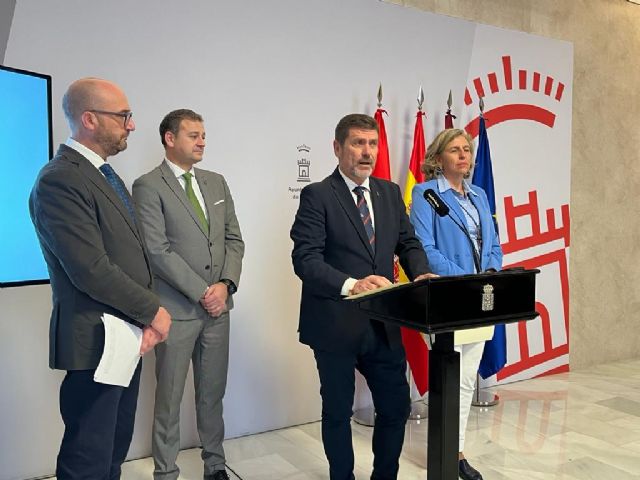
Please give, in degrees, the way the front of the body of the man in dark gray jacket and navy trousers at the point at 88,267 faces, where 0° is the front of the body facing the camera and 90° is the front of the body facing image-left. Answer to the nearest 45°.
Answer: approximately 270°

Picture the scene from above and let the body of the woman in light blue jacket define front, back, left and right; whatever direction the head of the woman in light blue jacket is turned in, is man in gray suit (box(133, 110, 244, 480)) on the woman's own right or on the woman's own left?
on the woman's own right

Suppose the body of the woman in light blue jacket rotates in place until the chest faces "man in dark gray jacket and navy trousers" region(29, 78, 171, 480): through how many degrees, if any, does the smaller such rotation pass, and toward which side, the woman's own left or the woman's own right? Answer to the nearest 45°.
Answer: approximately 90° to the woman's own right

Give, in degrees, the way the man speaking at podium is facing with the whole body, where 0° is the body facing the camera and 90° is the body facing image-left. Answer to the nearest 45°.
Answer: approximately 315°

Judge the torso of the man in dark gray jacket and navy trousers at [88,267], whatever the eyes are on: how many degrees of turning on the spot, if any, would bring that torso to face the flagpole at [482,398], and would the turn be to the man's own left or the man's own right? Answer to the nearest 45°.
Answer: approximately 45° to the man's own left

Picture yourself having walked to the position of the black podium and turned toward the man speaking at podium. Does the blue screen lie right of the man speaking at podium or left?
left

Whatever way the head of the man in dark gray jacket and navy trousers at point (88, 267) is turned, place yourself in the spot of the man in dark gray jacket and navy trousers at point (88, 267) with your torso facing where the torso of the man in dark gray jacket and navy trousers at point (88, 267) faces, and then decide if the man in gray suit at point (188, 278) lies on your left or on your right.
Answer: on your left

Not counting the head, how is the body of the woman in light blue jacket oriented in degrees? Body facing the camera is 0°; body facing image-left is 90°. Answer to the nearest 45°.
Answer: approximately 315°

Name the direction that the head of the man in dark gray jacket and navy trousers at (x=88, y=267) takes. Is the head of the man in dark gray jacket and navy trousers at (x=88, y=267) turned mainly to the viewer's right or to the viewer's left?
to the viewer's right
